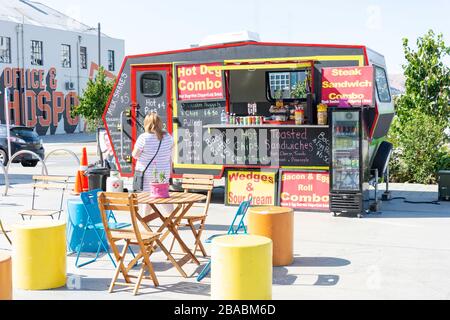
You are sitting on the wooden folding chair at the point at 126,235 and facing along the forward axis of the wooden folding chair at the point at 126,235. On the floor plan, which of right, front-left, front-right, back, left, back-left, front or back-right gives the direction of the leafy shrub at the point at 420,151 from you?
front

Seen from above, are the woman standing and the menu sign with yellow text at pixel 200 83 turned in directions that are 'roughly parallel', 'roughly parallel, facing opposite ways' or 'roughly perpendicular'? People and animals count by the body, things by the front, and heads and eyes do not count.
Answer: roughly parallel, facing opposite ways

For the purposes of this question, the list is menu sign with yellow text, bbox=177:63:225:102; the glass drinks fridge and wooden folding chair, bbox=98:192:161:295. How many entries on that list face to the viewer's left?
0

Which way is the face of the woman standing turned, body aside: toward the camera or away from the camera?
away from the camera

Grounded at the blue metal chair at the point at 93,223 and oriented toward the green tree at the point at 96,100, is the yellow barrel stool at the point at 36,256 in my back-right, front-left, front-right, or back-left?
back-left

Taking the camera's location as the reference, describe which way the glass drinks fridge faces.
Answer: facing the viewer

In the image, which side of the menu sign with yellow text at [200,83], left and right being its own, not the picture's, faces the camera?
front

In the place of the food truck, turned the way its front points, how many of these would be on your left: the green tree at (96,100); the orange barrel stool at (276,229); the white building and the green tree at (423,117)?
1

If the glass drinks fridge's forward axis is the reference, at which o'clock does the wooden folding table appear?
The wooden folding table is roughly at 1 o'clock from the glass drinks fridge.

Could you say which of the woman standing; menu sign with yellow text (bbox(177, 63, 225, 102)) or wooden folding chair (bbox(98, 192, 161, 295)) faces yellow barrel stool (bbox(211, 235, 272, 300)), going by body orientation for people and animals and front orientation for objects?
the menu sign with yellow text

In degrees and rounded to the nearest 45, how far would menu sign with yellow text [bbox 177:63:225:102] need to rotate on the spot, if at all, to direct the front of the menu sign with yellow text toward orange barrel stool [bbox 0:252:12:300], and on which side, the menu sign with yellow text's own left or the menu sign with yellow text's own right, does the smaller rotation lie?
0° — it already faces it

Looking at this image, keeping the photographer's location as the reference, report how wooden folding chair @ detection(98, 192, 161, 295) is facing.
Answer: facing away from the viewer and to the right of the viewer

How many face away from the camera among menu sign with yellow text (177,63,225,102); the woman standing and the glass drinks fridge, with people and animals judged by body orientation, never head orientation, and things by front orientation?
1

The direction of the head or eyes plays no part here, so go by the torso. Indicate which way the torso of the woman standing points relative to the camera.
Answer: away from the camera

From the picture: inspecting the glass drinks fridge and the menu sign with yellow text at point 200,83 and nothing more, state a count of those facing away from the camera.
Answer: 0

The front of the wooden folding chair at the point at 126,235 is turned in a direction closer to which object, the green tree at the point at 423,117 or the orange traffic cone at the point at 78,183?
the green tree
